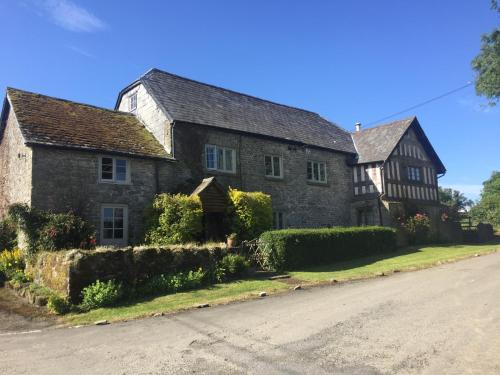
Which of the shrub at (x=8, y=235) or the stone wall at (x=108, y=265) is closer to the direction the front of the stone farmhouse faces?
the stone wall

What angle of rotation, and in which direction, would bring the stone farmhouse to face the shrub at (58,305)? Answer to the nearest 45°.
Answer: approximately 45° to its right

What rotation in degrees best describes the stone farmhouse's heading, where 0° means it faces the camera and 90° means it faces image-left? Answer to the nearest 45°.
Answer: approximately 315°

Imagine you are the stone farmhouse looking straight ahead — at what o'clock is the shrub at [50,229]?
The shrub is roughly at 3 o'clock from the stone farmhouse.

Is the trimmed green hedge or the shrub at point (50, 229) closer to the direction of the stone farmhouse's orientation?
the trimmed green hedge

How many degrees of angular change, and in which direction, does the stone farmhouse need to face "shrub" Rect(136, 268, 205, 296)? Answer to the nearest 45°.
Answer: approximately 45° to its right

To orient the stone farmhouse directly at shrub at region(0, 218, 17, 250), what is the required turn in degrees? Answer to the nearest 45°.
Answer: approximately 90° to its right

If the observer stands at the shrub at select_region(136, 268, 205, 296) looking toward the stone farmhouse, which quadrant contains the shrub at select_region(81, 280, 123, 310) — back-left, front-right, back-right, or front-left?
back-left

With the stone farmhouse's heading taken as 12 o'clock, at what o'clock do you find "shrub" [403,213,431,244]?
The shrub is roughly at 10 o'clock from the stone farmhouse.

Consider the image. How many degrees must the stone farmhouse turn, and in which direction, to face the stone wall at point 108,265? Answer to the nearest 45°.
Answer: approximately 45° to its right

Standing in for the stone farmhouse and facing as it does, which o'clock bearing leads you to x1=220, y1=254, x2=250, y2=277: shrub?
The shrub is roughly at 1 o'clock from the stone farmhouse.

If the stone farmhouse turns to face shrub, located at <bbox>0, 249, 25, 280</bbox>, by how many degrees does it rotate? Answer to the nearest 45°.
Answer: approximately 90° to its right
